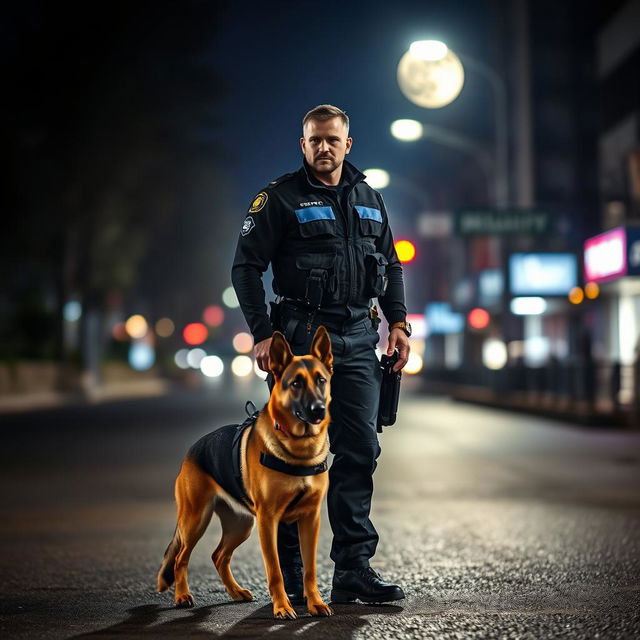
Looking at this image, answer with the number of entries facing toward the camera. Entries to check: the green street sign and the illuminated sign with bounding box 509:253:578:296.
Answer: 2

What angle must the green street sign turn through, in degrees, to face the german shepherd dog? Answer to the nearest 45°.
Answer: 0° — it already faces it

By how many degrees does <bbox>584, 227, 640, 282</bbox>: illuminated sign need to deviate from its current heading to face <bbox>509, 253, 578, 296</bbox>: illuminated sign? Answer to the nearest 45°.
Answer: approximately 135° to its right

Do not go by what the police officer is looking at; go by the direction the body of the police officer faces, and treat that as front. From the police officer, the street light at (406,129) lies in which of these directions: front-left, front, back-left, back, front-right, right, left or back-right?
back-left

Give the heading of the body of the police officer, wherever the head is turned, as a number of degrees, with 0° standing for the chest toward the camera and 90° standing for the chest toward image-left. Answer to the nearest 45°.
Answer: approximately 315°

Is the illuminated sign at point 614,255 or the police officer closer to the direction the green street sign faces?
the police officer

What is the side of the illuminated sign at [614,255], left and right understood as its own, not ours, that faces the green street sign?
right

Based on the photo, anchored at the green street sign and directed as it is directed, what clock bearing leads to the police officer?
The police officer is roughly at 12 o'clock from the green street sign.

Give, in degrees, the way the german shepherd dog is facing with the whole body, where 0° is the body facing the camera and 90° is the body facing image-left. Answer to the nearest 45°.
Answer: approximately 315°
